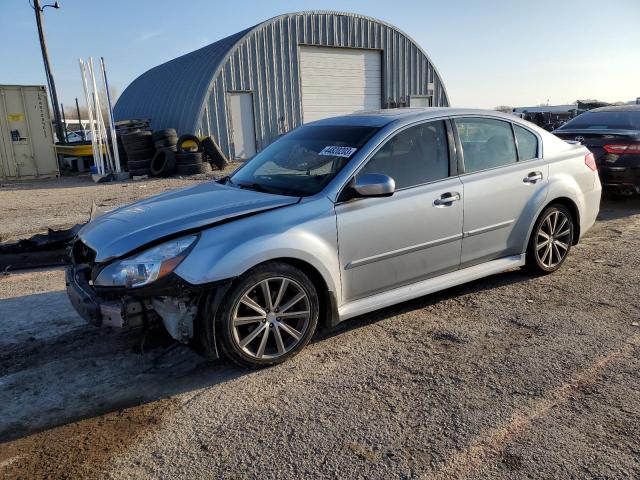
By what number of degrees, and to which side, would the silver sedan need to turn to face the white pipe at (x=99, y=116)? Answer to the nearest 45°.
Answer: approximately 90° to its right

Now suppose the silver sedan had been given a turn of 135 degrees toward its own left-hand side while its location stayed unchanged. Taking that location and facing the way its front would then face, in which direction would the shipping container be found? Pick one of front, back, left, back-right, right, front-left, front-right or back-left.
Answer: back-left

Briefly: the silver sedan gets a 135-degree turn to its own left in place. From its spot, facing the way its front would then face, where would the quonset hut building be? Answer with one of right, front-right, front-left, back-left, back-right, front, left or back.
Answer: left

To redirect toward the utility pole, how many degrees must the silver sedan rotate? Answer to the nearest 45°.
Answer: approximately 90° to its right

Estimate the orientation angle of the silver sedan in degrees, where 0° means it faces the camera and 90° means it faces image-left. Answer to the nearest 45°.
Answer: approximately 45°
